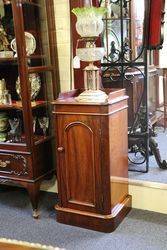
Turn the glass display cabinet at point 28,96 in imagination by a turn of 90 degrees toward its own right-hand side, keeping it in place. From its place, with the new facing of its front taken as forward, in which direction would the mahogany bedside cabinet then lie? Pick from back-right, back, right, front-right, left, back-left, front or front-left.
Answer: back

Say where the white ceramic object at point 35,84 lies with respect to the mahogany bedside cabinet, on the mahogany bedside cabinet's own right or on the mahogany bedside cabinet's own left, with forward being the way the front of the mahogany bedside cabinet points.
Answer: on the mahogany bedside cabinet's own right

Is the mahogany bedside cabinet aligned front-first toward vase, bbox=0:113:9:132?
no

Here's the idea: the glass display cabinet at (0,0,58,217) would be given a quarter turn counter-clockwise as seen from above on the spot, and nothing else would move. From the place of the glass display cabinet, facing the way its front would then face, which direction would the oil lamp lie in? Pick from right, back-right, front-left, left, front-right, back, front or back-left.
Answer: front

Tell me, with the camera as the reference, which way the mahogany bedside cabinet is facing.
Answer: facing the viewer and to the left of the viewer

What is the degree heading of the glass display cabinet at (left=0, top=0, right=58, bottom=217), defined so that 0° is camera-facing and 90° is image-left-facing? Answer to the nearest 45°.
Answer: approximately 45°
